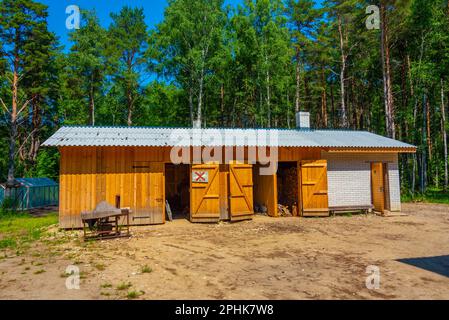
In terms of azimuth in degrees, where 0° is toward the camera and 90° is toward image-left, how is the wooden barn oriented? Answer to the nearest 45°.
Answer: approximately 0°

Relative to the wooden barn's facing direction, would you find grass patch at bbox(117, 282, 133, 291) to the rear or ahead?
ahead

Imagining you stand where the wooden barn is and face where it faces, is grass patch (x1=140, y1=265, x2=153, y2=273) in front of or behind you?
in front
